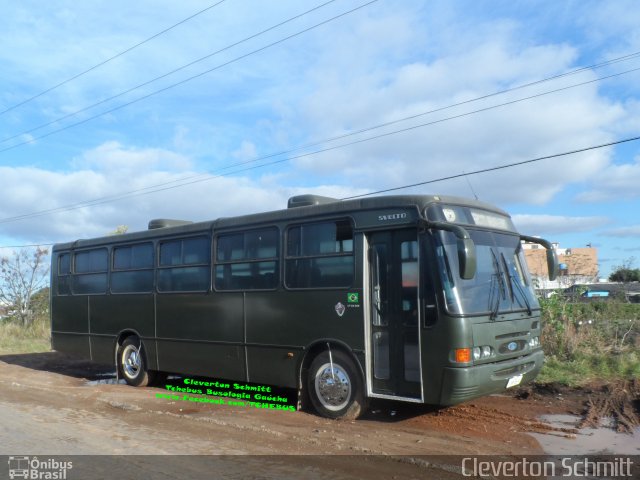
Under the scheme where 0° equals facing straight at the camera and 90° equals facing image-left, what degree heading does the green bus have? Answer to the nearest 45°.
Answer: approximately 315°
